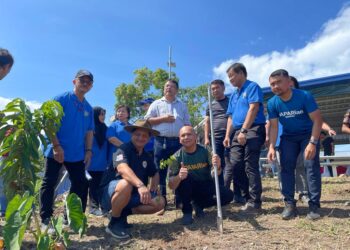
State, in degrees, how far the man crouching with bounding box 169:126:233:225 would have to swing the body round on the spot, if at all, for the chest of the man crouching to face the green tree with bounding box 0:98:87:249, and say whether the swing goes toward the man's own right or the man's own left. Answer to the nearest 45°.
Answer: approximately 45° to the man's own right

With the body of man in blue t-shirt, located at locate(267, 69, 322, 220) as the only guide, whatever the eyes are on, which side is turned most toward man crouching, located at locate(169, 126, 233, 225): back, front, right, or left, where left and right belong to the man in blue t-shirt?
right

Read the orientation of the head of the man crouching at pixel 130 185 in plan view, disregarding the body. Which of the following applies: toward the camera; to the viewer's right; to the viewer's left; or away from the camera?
toward the camera

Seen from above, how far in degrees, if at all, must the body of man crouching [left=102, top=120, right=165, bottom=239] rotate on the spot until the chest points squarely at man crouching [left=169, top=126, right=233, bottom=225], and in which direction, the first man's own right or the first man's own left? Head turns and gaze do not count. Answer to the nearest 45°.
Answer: approximately 45° to the first man's own left

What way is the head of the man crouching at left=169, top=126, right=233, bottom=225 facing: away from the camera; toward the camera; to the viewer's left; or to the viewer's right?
toward the camera

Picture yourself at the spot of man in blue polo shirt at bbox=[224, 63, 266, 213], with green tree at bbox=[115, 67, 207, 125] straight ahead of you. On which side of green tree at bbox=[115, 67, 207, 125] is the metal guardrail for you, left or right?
right

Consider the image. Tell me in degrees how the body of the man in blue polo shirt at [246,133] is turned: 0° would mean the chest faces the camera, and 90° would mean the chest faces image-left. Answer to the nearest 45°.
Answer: approximately 45°

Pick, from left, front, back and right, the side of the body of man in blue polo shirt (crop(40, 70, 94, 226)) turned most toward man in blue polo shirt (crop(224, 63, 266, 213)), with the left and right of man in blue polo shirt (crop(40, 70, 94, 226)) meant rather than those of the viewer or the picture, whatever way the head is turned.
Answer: left

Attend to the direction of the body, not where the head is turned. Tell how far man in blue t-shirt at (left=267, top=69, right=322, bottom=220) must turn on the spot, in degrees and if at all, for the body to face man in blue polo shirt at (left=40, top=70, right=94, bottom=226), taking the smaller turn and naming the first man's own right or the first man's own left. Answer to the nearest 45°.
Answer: approximately 90° to the first man's own right

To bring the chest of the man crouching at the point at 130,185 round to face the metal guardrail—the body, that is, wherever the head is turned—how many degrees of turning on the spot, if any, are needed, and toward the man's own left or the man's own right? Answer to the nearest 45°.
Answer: approximately 90° to the man's own left

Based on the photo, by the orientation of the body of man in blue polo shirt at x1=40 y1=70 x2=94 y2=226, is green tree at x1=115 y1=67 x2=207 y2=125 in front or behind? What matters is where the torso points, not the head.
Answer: behind

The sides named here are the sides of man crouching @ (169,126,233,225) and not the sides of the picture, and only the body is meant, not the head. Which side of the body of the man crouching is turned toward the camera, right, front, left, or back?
front

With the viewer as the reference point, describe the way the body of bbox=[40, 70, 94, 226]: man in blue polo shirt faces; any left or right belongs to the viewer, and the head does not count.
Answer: facing the viewer

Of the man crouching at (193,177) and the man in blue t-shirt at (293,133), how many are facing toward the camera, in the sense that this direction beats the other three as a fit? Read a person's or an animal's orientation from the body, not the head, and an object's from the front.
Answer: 2

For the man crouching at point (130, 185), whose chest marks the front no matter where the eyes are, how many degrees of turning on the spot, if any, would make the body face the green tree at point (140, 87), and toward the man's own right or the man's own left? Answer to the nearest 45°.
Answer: approximately 135° to the man's own left
